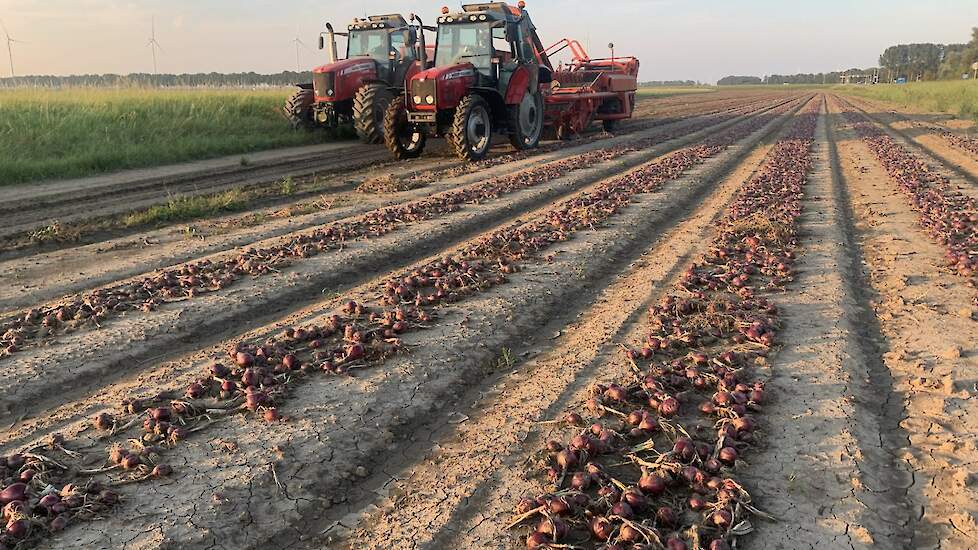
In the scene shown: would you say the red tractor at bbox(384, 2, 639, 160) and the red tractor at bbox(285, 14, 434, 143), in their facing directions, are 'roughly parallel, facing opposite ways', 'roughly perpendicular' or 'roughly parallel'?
roughly parallel

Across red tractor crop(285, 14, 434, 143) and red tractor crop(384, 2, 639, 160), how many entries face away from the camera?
0

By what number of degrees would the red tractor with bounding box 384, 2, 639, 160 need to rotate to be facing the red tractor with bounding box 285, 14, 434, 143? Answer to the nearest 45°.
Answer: approximately 90° to its right

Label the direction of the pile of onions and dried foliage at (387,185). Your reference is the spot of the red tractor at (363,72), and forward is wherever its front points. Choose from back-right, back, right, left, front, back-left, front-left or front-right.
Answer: front-left

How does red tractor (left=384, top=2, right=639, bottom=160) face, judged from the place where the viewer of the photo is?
facing the viewer and to the left of the viewer

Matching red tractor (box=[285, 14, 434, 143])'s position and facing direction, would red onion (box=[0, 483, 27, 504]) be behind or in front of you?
in front

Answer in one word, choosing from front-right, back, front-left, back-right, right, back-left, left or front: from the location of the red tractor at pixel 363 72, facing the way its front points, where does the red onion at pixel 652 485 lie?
front-left

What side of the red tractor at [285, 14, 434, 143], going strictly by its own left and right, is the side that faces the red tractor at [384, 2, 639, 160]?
left

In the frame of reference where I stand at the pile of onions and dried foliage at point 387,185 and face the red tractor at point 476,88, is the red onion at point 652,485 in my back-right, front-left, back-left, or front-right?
back-right

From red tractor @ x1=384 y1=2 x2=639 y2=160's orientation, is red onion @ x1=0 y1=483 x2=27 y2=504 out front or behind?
out front

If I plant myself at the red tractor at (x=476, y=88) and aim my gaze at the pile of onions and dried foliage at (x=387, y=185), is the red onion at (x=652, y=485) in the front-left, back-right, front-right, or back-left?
front-left

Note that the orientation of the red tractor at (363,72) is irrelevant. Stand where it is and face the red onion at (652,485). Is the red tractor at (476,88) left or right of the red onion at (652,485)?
left

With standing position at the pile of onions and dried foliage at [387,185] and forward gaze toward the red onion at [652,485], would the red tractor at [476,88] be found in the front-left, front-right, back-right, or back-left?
back-left
